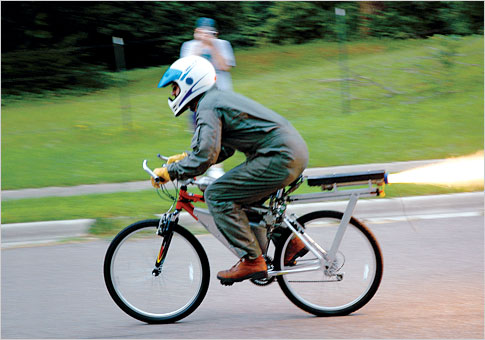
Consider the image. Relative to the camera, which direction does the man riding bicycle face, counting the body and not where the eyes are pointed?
to the viewer's left

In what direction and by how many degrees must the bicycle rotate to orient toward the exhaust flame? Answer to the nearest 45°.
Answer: approximately 135° to its right

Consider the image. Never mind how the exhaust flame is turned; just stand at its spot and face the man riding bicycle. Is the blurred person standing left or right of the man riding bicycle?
right

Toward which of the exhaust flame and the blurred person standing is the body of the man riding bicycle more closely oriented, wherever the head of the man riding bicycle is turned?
the blurred person standing

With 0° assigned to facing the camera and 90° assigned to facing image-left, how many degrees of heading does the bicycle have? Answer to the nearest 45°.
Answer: approximately 90°

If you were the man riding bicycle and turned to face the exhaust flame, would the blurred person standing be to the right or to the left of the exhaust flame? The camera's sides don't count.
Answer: left

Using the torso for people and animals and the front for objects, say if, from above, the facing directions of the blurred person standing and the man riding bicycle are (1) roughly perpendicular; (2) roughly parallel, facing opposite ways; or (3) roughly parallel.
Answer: roughly perpendicular

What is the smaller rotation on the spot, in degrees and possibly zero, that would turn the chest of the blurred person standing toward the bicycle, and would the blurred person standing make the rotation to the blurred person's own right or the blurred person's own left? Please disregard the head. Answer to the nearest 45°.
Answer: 0° — they already face it

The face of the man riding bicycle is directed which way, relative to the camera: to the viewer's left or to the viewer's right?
to the viewer's left

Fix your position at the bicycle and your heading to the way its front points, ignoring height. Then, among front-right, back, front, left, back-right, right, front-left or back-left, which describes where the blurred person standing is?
right

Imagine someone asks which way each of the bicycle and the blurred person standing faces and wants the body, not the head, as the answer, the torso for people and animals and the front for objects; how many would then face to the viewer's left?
1

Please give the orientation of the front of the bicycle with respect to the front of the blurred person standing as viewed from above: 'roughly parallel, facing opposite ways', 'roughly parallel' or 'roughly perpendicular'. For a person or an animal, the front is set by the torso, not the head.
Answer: roughly perpendicular
